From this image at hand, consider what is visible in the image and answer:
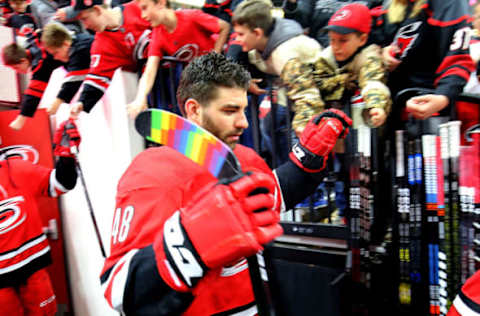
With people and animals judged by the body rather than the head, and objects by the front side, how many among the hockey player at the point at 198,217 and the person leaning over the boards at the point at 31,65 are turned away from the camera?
0

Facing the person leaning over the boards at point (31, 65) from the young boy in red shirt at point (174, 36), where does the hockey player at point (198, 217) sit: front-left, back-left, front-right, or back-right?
back-left

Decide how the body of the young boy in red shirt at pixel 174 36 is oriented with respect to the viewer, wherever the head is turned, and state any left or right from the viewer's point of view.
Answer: facing the viewer and to the left of the viewer

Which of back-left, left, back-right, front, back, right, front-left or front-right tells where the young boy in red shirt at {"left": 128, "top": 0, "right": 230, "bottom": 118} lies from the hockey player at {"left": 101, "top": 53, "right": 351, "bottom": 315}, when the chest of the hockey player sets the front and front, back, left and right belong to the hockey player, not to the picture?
back-left
